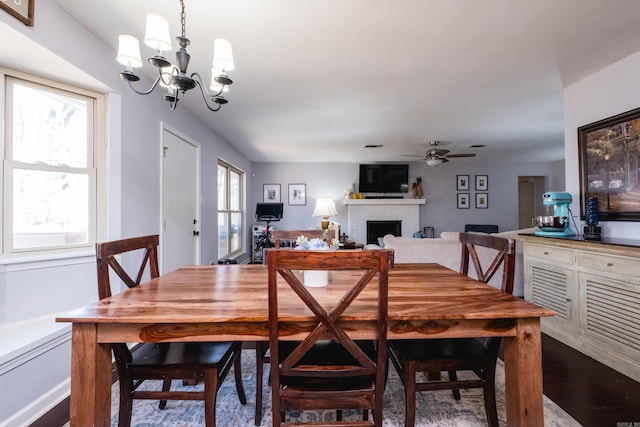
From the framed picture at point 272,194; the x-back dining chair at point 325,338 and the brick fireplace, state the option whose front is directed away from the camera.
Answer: the x-back dining chair

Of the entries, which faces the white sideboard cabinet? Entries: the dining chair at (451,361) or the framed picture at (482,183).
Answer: the framed picture

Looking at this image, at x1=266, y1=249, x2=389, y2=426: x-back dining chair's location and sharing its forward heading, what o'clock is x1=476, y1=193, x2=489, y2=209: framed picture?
The framed picture is roughly at 1 o'clock from the x-back dining chair.

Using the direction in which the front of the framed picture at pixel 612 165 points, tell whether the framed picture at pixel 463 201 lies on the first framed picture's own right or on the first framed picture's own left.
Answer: on the first framed picture's own right

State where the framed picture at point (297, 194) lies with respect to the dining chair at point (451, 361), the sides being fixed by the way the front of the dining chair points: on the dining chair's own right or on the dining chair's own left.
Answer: on the dining chair's own right

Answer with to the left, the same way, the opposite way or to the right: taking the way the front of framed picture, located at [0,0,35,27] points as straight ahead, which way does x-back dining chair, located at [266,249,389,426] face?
to the left

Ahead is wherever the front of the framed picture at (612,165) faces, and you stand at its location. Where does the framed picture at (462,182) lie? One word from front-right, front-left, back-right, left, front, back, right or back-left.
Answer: right

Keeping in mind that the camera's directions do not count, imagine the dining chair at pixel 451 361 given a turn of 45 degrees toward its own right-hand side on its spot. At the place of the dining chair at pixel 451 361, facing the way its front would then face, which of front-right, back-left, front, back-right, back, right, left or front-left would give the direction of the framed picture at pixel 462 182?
right

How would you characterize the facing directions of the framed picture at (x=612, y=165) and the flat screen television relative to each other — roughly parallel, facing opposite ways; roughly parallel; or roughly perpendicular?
roughly perpendicular

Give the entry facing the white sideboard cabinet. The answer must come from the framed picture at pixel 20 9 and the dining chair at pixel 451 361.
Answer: the framed picture

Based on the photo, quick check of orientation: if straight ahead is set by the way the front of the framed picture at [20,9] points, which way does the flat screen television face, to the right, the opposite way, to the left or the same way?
to the right

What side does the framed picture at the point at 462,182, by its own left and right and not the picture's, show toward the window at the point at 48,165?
front

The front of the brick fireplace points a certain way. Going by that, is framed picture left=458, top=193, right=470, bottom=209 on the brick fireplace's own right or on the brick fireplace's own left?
on the brick fireplace's own left

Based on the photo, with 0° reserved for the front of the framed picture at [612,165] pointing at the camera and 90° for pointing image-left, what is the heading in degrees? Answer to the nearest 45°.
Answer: approximately 45°

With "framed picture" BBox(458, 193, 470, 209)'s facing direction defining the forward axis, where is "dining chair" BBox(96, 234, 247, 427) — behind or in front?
in front

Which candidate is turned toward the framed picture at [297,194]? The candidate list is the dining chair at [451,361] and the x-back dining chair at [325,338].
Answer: the x-back dining chair

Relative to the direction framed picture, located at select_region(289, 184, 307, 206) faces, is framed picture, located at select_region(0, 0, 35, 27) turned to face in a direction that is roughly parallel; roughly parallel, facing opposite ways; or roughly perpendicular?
roughly perpendicular
